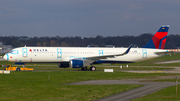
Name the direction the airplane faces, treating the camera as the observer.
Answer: facing to the left of the viewer
